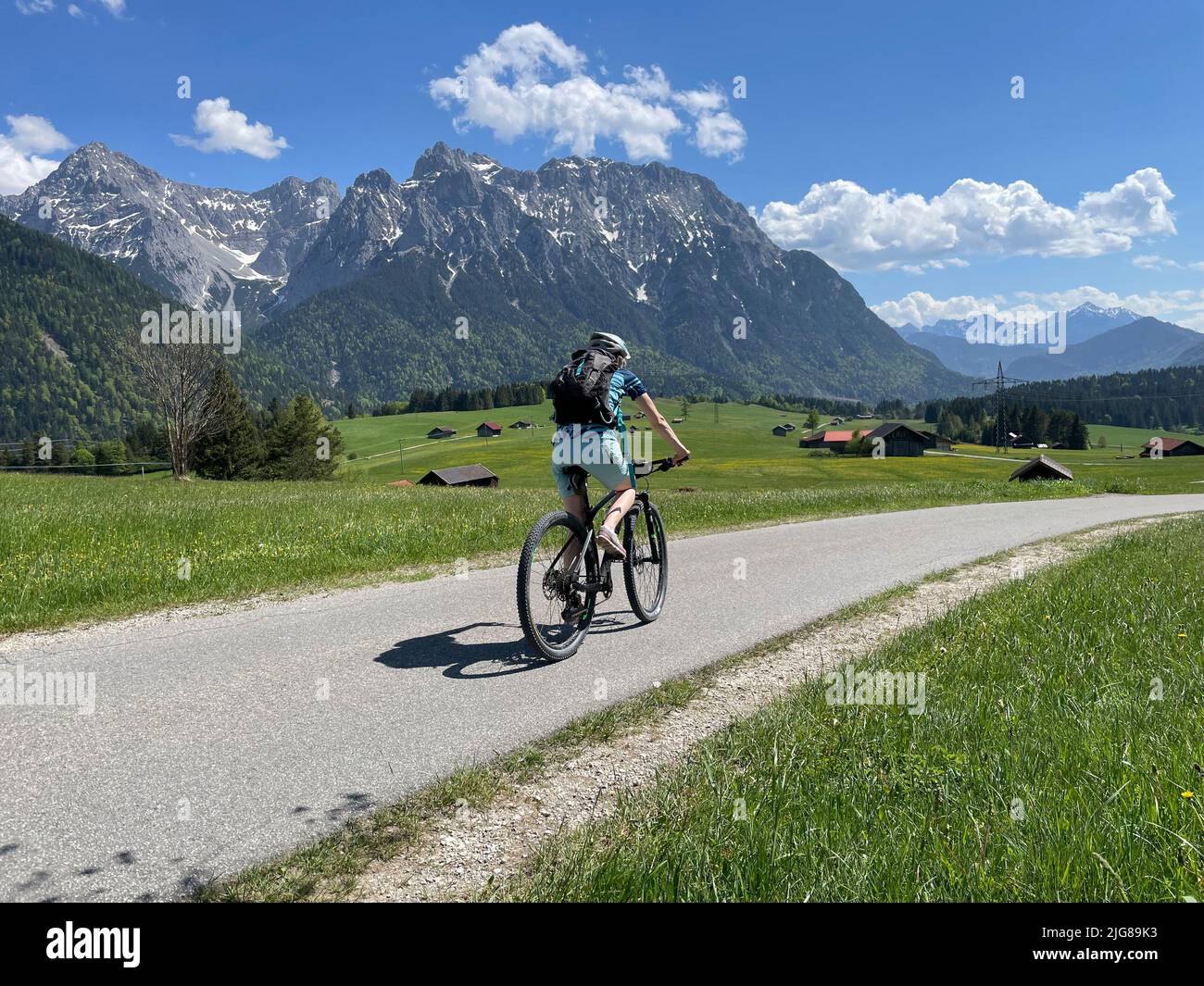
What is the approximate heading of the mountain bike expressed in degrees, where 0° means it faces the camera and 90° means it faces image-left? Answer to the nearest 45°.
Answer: approximately 225°

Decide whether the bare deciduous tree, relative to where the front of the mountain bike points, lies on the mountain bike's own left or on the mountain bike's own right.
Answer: on the mountain bike's own left

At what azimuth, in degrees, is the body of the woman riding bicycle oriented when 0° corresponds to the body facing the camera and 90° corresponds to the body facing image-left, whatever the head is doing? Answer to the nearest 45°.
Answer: approximately 225°
